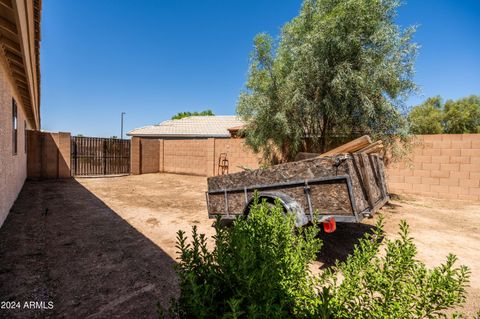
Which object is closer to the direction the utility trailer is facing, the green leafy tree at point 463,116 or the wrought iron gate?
the wrought iron gate

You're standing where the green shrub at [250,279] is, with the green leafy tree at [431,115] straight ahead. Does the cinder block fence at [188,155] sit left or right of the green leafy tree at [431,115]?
left

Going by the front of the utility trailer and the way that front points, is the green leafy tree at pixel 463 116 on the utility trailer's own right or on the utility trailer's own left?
on the utility trailer's own right

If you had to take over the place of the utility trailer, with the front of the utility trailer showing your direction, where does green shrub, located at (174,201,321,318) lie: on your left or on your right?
on your left

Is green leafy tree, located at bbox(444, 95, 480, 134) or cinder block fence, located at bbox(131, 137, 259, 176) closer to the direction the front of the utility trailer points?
the cinder block fence

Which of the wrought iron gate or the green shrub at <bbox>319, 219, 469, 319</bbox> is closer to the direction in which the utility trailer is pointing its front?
the wrought iron gate

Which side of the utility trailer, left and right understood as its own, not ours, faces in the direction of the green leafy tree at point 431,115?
right

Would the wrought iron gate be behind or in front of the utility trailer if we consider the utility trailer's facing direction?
in front

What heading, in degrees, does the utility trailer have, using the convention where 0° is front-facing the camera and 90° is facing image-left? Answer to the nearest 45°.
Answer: approximately 135°

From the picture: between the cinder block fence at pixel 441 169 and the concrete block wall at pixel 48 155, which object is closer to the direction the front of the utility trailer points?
the concrete block wall

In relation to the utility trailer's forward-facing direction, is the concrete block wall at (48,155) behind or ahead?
ahead

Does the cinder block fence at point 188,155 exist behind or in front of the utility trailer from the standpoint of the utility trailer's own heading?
in front

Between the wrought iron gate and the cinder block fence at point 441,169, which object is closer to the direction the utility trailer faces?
the wrought iron gate

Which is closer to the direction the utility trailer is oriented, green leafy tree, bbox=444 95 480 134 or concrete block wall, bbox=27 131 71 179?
the concrete block wall

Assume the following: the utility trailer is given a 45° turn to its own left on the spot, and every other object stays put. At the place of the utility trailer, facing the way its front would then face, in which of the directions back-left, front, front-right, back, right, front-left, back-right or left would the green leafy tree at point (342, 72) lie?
right
